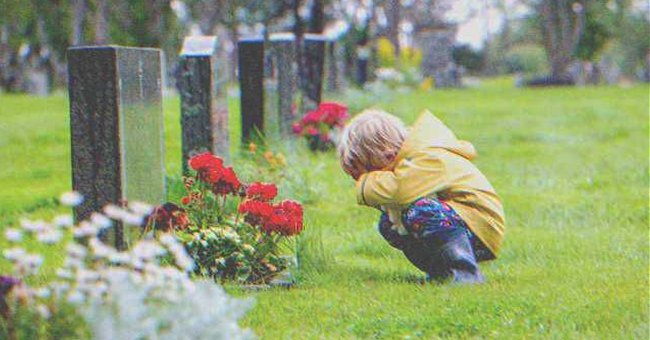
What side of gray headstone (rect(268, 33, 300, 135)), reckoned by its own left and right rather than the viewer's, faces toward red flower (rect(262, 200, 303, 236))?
right

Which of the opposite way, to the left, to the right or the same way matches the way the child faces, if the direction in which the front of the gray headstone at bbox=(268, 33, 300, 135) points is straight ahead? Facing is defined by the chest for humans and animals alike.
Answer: the opposite way

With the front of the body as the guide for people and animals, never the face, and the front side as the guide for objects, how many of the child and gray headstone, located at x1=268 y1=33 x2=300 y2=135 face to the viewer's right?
1

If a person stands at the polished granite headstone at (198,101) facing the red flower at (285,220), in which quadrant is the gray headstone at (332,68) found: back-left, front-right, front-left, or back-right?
back-left

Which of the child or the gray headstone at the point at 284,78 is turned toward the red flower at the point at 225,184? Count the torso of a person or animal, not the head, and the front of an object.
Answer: the child

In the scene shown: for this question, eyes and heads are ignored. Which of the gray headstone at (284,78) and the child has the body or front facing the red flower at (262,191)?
the child

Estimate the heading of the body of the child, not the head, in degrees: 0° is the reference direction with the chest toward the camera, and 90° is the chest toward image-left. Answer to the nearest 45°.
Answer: approximately 90°

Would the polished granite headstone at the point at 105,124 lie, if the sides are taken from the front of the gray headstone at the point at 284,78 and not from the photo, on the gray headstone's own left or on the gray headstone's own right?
on the gray headstone's own right

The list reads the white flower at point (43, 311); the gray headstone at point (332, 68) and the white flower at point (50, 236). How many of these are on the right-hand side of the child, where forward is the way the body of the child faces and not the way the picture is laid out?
1

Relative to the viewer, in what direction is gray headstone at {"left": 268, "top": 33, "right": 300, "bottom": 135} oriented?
to the viewer's right

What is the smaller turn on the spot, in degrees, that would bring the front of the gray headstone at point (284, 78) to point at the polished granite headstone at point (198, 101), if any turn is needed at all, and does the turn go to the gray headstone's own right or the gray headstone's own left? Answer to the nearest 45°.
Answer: approximately 90° to the gray headstone's own right

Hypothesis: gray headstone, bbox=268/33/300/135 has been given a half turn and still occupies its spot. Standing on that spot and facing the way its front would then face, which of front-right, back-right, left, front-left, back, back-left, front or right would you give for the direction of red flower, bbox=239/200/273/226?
left

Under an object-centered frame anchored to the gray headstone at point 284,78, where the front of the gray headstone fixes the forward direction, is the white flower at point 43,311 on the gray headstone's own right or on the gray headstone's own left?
on the gray headstone's own right
